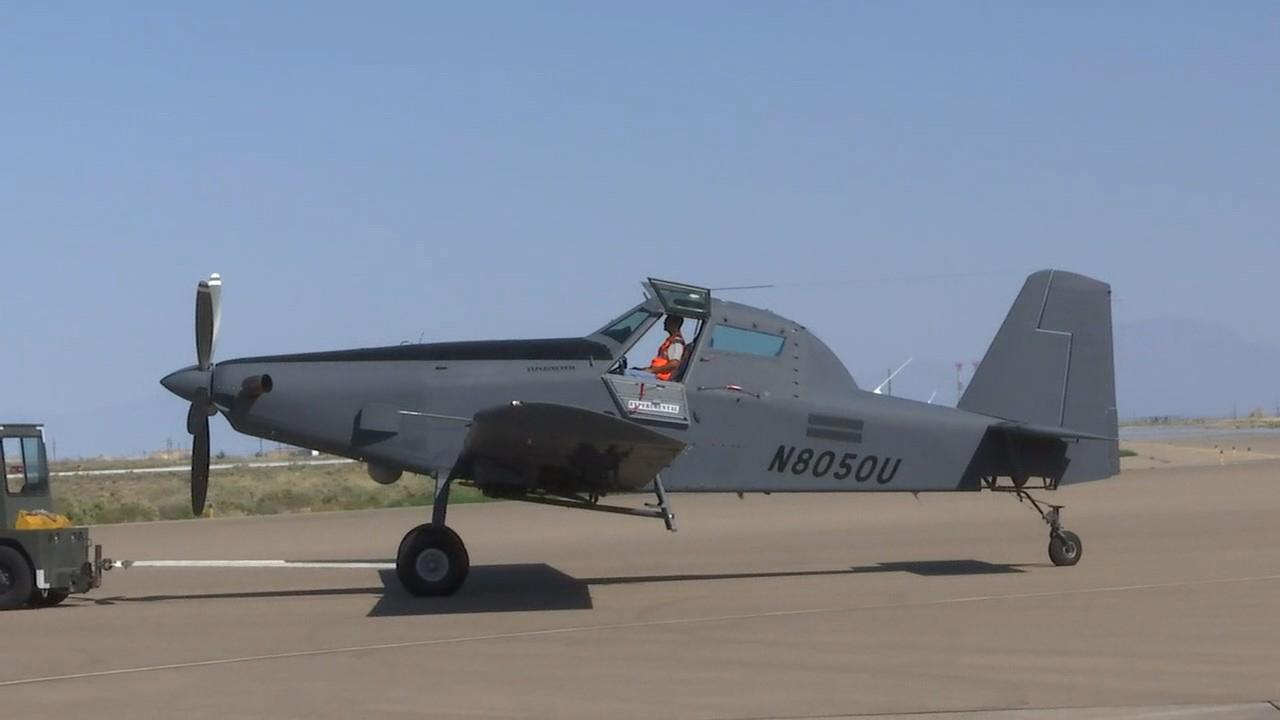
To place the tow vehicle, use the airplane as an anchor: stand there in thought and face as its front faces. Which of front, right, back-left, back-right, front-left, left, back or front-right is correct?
front

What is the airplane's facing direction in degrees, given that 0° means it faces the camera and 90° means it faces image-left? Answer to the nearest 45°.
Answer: approximately 90°

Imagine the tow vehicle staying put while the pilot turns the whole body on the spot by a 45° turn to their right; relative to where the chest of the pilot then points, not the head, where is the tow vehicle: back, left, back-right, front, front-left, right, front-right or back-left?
front-left

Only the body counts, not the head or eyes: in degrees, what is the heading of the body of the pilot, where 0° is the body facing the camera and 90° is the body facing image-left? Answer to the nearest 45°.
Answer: approximately 90°
